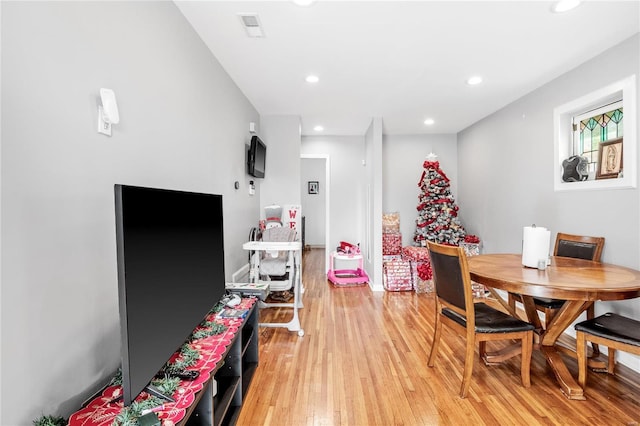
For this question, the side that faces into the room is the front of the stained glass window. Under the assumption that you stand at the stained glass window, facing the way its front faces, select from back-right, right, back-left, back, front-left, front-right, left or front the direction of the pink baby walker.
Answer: front-right

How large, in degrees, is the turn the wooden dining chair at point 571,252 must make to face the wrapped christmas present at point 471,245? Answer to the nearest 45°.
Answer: approximately 90° to its right

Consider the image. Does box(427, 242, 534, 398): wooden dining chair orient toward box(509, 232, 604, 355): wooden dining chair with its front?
yes

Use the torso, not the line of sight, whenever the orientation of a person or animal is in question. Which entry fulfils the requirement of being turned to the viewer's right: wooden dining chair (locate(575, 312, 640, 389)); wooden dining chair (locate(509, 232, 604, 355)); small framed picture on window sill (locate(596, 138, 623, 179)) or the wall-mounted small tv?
the wall-mounted small tv

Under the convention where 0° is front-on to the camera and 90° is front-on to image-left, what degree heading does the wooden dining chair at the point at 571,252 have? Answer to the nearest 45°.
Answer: approximately 45°

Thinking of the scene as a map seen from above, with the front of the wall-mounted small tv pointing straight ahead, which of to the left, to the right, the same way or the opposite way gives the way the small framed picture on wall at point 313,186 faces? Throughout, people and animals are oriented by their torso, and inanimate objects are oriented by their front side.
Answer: to the right

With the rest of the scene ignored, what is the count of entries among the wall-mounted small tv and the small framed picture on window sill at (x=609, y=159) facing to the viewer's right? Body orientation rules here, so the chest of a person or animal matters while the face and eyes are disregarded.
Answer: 1

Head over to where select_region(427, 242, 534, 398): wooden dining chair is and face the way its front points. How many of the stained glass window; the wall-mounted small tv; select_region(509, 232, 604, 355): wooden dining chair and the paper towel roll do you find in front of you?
3

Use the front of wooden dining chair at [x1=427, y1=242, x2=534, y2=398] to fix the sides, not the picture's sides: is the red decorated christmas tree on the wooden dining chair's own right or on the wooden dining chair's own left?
on the wooden dining chair's own left

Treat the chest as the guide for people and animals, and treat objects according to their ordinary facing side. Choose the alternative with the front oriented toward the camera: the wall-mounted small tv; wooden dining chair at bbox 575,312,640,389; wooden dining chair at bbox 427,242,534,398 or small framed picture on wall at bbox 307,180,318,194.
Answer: the small framed picture on wall

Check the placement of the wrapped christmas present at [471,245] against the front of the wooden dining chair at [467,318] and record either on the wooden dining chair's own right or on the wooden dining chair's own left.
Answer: on the wooden dining chair's own left
